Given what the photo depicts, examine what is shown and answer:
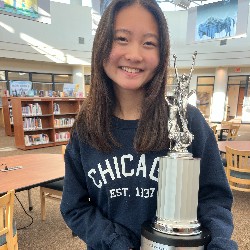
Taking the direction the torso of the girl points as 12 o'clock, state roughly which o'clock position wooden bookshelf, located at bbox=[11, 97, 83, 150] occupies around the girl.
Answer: The wooden bookshelf is roughly at 5 o'clock from the girl.

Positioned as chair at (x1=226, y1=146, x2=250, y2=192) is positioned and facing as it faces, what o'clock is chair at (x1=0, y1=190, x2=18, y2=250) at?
chair at (x1=0, y1=190, x2=18, y2=250) is roughly at 7 o'clock from chair at (x1=226, y1=146, x2=250, y2=192).

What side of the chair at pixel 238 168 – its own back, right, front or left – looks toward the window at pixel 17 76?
left

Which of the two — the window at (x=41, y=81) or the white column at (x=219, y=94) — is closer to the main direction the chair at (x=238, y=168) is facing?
the white column

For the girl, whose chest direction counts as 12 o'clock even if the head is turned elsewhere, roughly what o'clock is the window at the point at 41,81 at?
The window is roughly at 5 o'clock from the girl.

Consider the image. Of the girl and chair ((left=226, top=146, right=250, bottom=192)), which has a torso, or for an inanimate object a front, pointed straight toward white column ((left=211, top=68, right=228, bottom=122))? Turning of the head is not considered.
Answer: the chair

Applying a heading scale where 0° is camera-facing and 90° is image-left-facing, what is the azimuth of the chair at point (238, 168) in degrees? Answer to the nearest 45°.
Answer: approximately 180°

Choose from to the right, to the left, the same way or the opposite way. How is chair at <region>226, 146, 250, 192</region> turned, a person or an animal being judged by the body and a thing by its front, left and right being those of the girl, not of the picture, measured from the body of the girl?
the opposite way

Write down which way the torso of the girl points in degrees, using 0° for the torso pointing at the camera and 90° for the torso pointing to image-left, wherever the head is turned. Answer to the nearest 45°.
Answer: approximately 0°

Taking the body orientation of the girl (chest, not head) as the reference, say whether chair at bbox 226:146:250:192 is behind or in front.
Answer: behind
